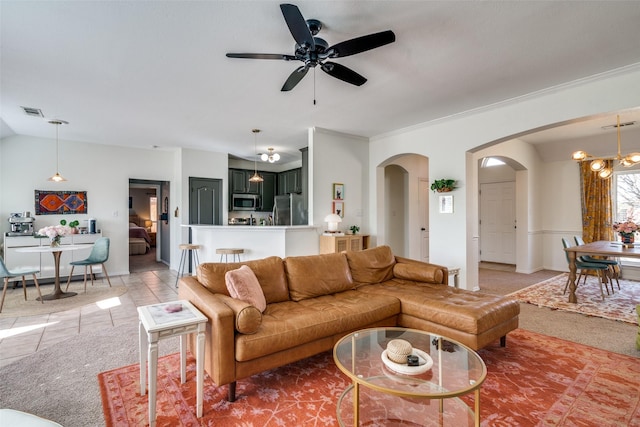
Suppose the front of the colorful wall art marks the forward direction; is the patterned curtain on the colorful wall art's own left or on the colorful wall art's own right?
on the colorful wall art's own left

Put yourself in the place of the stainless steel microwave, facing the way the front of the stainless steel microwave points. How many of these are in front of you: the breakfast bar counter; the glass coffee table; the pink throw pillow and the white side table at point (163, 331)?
4

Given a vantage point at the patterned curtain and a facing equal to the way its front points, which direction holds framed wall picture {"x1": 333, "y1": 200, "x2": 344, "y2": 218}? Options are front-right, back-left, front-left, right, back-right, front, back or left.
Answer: front-right

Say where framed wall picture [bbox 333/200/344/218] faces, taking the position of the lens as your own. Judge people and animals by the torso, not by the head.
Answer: facing the viewer

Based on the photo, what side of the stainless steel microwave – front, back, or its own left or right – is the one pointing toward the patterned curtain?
left

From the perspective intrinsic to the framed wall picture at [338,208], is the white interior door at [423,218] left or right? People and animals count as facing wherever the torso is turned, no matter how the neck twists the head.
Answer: on its left

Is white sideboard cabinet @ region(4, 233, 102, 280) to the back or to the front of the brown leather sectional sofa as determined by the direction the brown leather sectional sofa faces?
to the back

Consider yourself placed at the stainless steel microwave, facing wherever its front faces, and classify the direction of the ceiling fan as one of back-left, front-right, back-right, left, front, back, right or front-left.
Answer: front

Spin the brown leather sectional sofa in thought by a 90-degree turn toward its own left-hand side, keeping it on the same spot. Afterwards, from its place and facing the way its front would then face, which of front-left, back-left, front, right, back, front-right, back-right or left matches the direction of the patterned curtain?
front

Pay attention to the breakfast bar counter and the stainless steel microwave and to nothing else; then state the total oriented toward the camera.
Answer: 2

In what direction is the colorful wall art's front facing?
toward the camera

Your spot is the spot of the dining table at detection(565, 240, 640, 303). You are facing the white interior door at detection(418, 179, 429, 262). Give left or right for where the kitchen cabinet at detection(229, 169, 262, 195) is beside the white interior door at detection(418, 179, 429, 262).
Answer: left

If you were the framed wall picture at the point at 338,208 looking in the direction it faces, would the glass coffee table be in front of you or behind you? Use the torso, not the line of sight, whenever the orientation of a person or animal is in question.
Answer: in front

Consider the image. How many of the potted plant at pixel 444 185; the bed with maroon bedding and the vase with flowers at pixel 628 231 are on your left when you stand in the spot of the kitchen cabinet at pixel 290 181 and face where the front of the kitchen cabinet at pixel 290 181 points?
2
